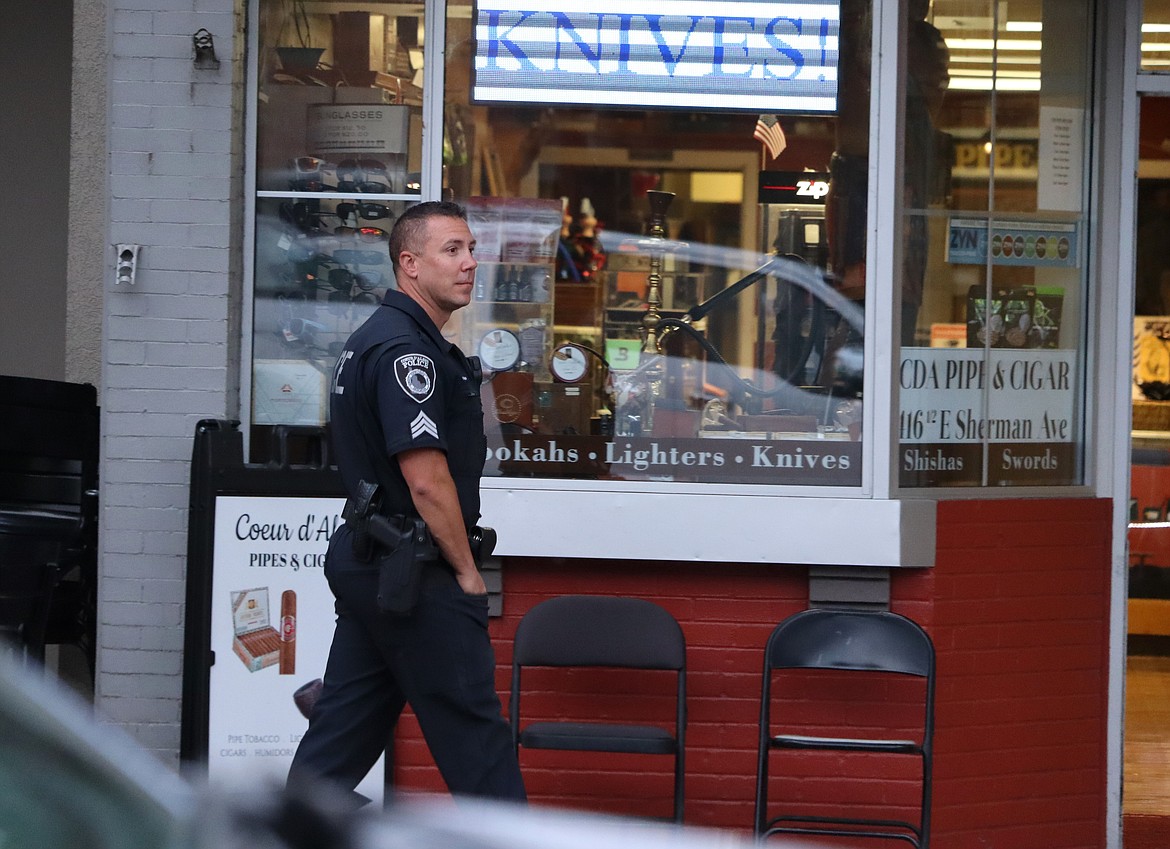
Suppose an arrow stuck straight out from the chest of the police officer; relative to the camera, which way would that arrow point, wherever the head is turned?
to the viewer's right

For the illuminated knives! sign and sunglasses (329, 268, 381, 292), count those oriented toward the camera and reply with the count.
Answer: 2

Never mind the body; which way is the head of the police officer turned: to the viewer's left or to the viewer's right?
to the viewer's right

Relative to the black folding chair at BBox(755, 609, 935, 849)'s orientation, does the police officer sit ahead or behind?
ahead

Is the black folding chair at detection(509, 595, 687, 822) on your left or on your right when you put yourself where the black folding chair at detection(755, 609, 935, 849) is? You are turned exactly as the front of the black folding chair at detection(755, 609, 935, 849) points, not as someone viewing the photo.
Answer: on your right

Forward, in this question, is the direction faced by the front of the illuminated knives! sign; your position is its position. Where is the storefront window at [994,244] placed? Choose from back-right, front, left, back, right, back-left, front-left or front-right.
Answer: left

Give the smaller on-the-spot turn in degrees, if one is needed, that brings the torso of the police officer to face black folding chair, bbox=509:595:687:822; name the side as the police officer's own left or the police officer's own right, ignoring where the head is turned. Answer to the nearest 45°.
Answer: approximately 45° to the police officer's own left

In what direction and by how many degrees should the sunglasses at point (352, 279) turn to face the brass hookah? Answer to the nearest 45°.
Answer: approximately 90° to its left

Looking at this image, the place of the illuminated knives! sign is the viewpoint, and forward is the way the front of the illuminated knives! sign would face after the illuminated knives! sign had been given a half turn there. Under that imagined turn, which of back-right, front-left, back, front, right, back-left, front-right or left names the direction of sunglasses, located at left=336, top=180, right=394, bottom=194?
left

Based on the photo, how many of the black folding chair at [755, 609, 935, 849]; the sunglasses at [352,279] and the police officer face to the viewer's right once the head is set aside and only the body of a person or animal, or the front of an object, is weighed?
1

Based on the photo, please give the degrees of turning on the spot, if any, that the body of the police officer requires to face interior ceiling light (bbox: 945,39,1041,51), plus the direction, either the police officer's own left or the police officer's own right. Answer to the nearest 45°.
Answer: approximately 45° to the police officer's own left

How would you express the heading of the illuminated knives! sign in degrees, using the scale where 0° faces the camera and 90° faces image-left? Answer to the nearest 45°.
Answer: approximately 0°

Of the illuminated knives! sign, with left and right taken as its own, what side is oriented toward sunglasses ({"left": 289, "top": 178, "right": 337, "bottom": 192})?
right
